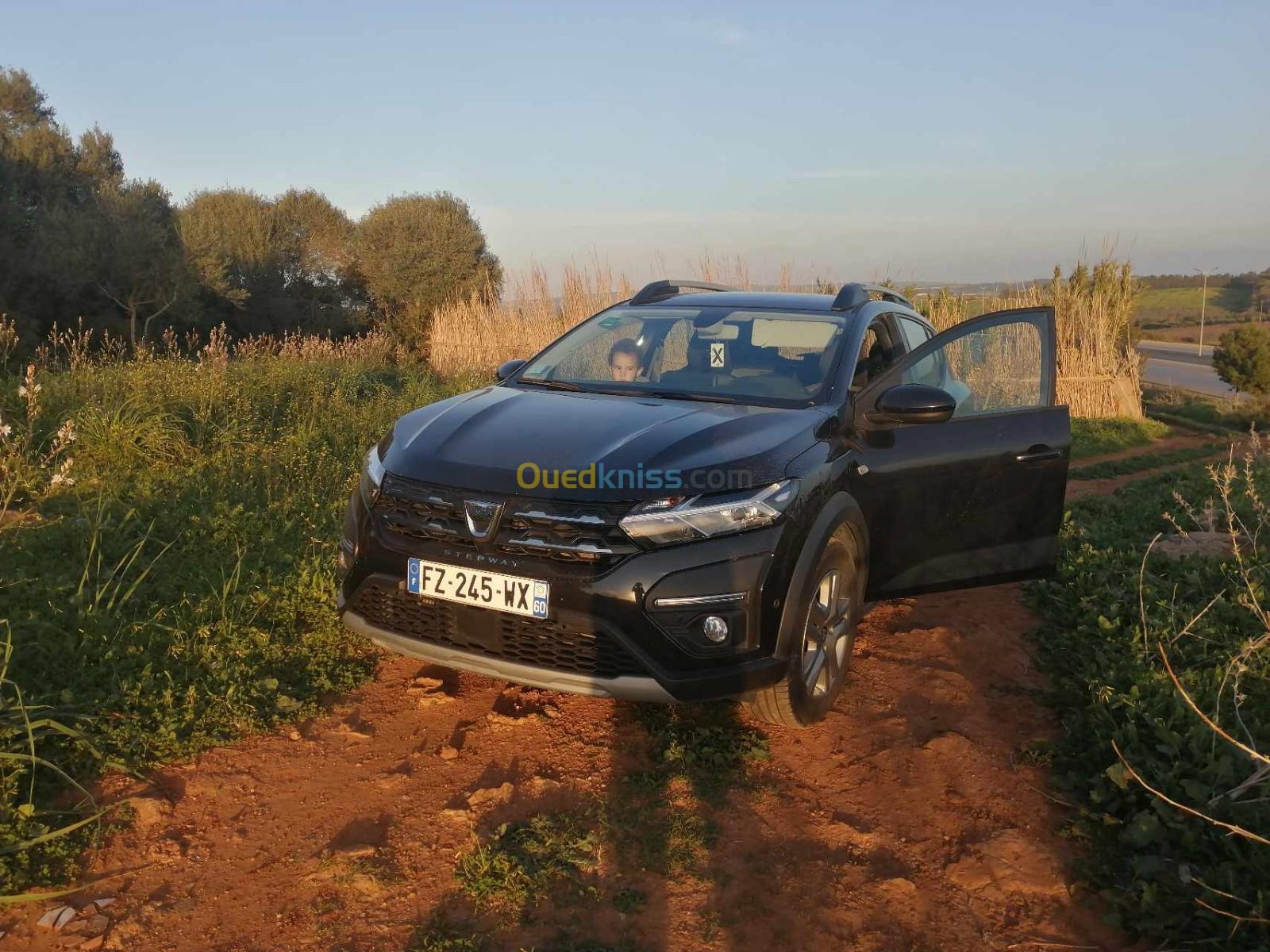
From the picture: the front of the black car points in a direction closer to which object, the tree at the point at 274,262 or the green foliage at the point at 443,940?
the green foliage

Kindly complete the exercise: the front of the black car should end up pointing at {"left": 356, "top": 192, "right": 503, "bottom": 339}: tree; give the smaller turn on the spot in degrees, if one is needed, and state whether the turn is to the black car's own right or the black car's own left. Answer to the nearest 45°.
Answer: approximately 135° to the black car's own right

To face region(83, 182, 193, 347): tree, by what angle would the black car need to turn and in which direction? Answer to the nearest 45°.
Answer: approximately 90° to its right

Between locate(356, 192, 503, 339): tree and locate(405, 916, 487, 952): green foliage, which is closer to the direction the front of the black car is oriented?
the green foliage

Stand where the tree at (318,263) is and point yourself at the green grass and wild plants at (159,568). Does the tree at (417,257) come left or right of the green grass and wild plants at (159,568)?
left

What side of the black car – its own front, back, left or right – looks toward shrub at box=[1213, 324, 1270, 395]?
back

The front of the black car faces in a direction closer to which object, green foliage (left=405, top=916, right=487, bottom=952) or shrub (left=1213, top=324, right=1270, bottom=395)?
the green foliage

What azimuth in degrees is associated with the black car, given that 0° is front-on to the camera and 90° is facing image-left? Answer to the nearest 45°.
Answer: approximately 45°

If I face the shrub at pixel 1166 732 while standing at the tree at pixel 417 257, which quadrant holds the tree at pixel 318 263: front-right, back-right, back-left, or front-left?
back-right

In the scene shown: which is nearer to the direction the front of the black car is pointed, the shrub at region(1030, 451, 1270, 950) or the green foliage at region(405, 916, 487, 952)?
the green foliage
